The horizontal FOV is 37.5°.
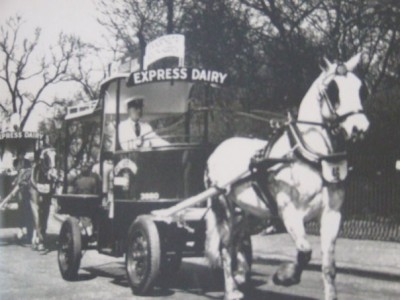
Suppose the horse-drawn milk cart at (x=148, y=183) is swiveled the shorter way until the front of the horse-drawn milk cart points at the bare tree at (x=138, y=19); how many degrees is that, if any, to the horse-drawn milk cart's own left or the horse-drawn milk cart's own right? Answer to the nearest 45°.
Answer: approximately 135° to the horse-drawn milk cart's own left

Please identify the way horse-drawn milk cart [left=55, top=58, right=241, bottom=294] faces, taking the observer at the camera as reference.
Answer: facing the viewer and to the right of the viewer

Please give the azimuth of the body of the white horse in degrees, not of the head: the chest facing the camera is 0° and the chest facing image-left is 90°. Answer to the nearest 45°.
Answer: approximately 315°

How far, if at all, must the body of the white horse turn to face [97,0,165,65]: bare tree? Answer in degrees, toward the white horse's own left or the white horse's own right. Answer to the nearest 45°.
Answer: approximately 135° to the white horse's own left

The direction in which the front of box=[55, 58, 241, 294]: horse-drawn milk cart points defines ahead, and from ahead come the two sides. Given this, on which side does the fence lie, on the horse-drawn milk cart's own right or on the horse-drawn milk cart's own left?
on the horse-drawn milk cart's own left

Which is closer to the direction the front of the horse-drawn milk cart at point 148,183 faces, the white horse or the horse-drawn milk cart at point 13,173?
the white horse

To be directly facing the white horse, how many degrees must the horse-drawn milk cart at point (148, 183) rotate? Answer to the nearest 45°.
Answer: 0° — it already faces it

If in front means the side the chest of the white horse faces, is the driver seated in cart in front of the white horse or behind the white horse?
behind

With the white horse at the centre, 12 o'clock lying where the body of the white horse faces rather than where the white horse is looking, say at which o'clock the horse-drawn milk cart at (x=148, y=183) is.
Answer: The horse-drawn milk cart is roughly at 6 o'clock from the white horse.

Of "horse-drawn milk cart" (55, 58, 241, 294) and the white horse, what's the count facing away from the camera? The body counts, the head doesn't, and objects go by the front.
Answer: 0
